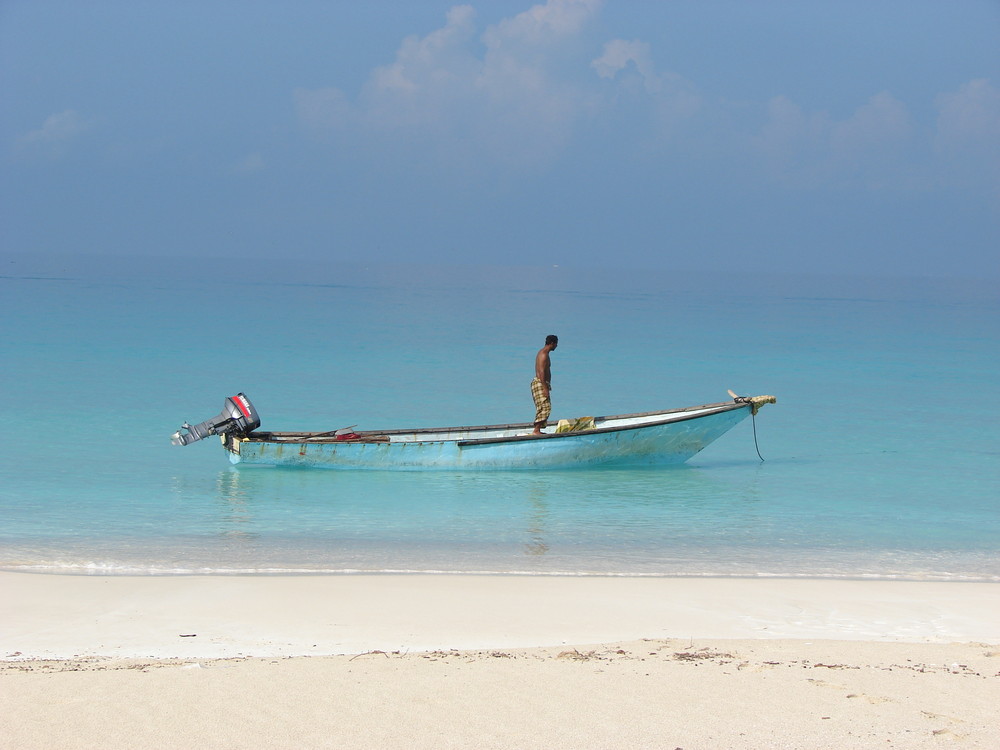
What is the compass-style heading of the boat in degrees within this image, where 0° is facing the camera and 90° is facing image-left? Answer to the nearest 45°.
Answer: approximately 270°

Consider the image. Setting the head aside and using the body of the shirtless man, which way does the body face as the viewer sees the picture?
to the viewer's right
